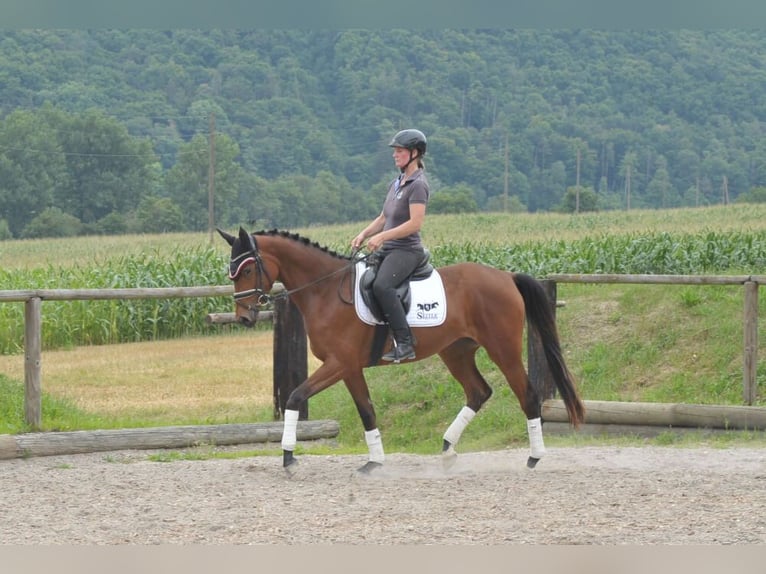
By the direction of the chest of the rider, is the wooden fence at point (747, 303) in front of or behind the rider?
behind

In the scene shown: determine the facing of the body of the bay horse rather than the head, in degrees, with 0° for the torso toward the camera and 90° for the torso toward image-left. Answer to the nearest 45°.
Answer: approximately 90°

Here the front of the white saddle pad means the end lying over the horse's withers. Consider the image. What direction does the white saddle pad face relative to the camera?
to the viewer's left

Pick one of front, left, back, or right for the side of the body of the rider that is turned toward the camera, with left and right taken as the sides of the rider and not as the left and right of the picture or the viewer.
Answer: left

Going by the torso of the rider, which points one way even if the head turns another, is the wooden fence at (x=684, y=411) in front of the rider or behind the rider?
behind

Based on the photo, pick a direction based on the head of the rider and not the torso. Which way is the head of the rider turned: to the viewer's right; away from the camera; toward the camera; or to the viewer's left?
to the viewer's left

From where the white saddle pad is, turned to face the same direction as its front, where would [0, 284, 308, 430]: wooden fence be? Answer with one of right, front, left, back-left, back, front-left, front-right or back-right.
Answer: front-right
